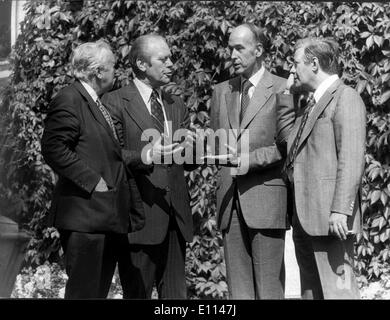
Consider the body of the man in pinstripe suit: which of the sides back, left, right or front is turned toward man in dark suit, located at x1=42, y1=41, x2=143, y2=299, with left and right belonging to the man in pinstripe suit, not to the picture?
right

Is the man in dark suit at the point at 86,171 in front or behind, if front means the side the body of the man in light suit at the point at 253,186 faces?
in front

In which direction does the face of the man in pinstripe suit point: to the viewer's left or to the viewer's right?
to the viewer's right

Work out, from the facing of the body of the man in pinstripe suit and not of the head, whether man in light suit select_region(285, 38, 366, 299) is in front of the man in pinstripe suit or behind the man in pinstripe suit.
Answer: in front

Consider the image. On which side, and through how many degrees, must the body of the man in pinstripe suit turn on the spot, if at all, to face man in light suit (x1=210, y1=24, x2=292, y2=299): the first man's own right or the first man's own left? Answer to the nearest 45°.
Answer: approximately 45° to the first man's own left

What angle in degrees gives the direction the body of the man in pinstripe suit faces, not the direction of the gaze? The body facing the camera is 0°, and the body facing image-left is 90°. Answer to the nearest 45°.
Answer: approximately 315°

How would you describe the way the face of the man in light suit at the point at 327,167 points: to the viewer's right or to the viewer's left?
to the viewer's left

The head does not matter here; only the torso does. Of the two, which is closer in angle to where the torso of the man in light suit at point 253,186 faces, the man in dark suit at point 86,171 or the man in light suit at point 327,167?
the man in dark suit

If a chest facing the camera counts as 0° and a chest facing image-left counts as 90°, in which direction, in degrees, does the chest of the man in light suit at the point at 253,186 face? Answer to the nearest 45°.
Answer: approximately 45°

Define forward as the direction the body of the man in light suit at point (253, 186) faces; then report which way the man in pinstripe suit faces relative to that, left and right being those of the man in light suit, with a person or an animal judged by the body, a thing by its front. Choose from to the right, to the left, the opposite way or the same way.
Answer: to the left

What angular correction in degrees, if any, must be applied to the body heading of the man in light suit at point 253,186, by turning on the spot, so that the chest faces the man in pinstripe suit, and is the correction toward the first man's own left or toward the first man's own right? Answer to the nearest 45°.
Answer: approximately 45° to the first man's own right

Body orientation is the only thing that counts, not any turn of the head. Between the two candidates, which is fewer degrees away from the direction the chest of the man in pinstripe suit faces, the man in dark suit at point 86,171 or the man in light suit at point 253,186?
the man in light suit

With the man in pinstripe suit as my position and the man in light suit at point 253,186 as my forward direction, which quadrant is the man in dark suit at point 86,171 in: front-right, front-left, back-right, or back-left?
back-right

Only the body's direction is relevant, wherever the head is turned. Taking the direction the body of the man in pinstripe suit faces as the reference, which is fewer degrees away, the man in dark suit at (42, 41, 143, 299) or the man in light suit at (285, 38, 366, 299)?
the man in light suit
